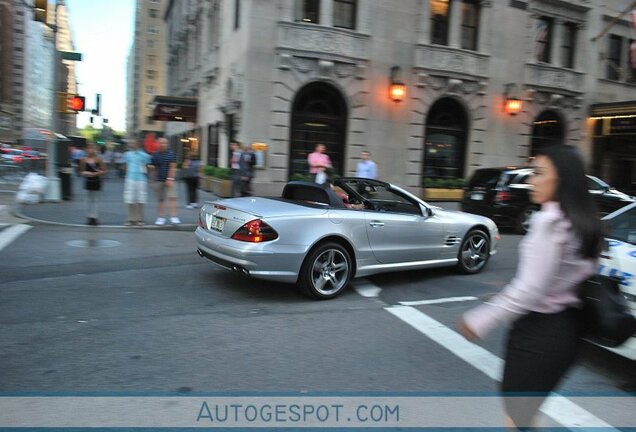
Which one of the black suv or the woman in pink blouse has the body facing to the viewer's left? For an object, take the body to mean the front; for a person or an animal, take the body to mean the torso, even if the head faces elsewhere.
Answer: the woman in pink blouse

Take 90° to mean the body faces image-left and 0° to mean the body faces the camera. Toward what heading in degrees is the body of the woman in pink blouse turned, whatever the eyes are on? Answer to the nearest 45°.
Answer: approximately 90°

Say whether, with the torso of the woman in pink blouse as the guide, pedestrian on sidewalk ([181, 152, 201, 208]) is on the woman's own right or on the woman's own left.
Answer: on the woman's own right

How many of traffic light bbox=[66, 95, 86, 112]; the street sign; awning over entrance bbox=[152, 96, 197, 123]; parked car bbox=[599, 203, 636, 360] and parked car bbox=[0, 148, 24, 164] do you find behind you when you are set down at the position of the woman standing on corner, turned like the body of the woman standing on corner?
4

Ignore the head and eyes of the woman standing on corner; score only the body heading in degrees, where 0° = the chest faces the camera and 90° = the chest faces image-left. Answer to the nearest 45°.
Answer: approximately 0°

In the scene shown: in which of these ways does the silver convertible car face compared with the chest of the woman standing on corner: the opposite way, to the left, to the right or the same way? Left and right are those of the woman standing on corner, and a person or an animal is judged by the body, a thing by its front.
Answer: to the left

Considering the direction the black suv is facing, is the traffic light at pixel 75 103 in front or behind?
behind

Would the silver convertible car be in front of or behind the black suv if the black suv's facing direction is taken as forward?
behind

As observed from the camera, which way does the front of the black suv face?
facing away from the viewer and to the right of the viewer

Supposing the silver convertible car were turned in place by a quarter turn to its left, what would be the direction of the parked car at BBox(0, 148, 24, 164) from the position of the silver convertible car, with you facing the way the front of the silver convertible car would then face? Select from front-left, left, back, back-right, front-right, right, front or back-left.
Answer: front

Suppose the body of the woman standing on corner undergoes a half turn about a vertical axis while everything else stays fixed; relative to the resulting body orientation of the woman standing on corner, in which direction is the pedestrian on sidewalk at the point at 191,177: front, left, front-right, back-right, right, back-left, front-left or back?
front-right

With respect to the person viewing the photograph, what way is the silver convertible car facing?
facing away from the viewer and to the right of the viewer
